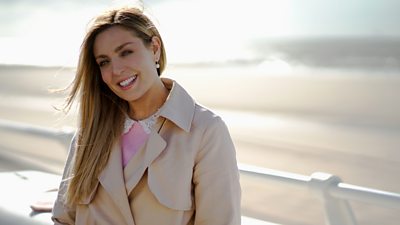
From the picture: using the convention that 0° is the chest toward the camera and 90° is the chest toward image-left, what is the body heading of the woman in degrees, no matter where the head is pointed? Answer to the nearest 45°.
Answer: approximately 45°

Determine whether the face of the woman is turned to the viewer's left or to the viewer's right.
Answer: to the viewer's left
